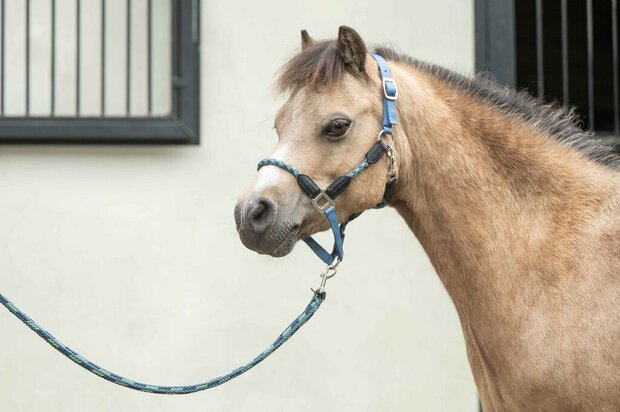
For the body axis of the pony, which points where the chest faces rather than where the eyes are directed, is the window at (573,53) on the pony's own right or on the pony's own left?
on the pony's own right

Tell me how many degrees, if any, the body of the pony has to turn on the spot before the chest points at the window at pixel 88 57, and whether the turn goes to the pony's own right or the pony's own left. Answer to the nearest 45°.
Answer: approximately 45° to the pony's own right

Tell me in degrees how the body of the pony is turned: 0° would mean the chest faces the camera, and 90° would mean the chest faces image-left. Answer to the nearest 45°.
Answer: approximately 90°
